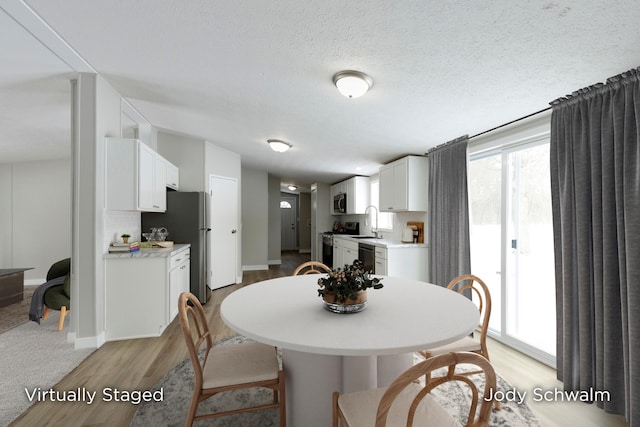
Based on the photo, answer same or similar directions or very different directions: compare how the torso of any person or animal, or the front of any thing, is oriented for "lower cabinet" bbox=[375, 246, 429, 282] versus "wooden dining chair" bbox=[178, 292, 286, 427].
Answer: very different directions

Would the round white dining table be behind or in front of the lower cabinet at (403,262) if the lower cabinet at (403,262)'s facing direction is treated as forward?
in front

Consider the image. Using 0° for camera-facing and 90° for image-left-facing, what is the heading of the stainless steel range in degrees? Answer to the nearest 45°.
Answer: approximately 45°

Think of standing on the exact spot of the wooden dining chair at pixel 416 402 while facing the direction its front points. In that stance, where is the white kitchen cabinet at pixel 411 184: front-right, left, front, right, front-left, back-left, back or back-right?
front-right

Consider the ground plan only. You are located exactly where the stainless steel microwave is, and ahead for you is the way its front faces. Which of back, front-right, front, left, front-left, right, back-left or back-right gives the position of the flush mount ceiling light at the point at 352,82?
front-left

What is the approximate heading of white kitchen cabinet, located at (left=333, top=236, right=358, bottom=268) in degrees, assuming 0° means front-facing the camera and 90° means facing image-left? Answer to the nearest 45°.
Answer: approximately 45°

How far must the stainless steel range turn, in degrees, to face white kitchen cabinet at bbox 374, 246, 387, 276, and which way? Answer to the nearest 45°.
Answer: approximately 45° to its left

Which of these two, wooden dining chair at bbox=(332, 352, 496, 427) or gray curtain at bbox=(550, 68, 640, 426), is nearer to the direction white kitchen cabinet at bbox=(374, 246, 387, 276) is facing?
the wooden dining chair
